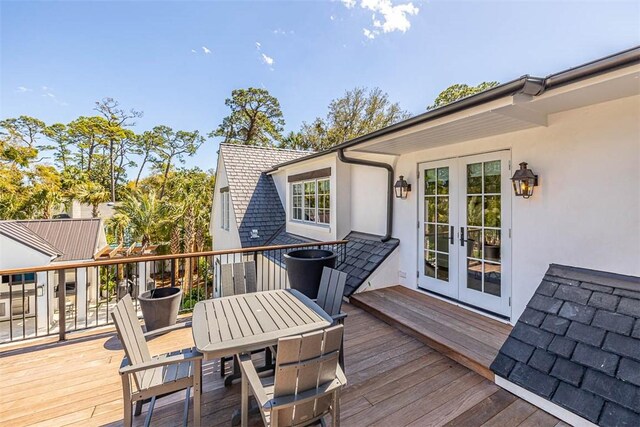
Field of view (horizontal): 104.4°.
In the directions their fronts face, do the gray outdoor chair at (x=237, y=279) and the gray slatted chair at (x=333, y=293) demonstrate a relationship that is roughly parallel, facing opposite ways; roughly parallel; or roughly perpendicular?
roughly perpendicular

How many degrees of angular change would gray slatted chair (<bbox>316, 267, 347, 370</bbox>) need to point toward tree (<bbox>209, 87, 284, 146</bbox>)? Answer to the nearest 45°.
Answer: approximately 135° to its right

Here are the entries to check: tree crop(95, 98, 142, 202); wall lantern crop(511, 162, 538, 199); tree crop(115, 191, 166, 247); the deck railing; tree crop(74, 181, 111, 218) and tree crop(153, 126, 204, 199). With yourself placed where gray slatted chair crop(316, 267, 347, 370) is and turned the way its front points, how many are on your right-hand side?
5

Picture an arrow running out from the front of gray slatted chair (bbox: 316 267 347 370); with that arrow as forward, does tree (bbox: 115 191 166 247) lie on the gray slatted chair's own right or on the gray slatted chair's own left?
on the gray slatted chair's own right

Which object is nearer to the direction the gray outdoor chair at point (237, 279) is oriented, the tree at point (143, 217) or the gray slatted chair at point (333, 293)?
the gray slatted chair
